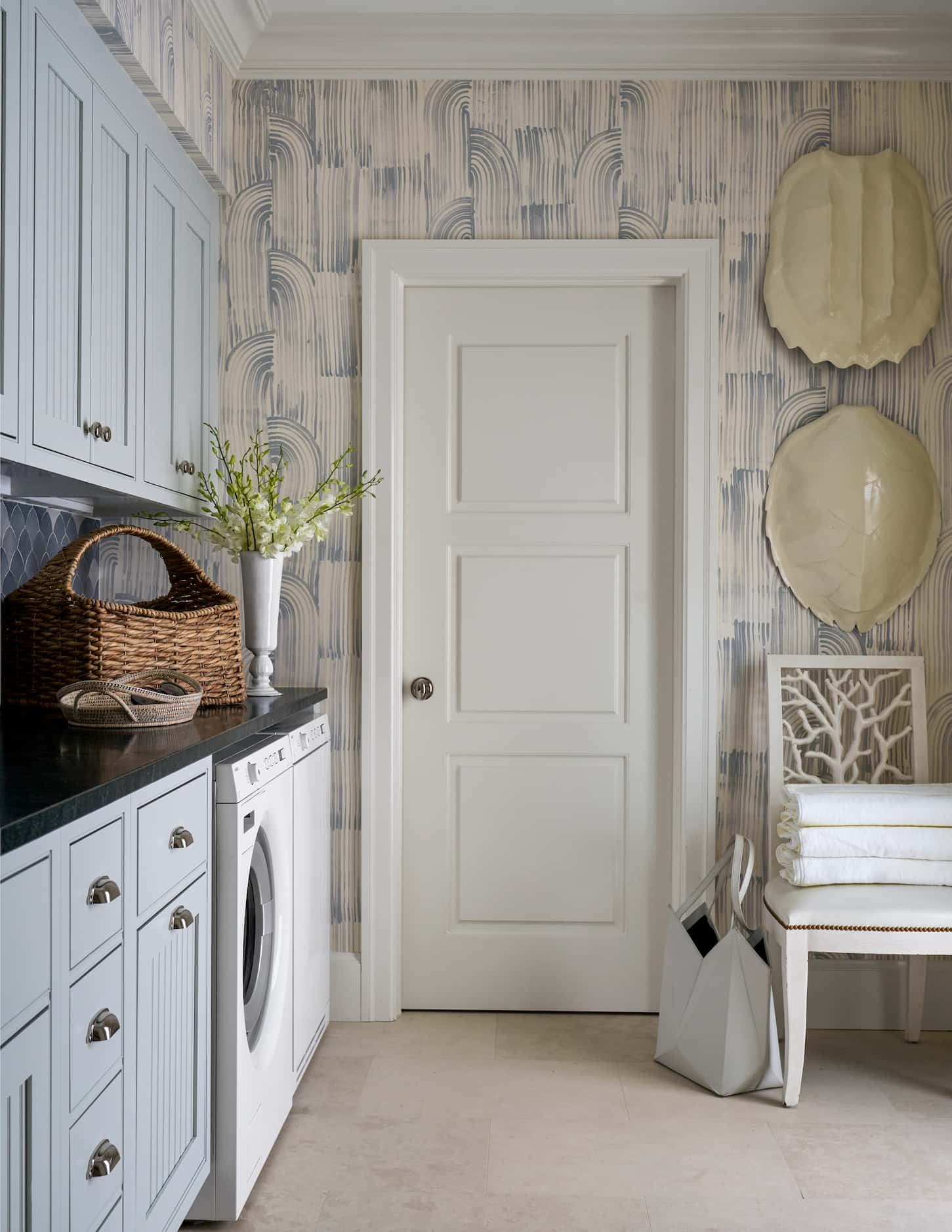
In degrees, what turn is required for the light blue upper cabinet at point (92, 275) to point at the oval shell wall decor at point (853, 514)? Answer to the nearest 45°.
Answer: approximately 45° to its left

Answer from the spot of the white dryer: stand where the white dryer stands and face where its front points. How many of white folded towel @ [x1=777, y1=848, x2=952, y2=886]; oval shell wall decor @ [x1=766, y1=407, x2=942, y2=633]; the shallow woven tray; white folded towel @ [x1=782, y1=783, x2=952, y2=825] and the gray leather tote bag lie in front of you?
4

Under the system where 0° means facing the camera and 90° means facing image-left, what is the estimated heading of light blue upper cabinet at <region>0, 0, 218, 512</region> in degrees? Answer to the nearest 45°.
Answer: approximately 315°

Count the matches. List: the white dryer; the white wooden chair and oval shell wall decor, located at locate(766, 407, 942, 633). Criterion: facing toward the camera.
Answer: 2

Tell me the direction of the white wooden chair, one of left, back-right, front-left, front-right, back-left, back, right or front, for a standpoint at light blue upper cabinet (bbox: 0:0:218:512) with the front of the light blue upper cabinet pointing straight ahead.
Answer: front-left

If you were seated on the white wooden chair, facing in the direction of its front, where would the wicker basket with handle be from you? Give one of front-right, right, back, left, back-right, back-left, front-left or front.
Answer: front-right

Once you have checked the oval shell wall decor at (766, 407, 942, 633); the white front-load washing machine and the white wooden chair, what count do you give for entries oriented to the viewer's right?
1

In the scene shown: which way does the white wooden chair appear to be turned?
toward the camera

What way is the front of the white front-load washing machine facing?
to the viewer's right

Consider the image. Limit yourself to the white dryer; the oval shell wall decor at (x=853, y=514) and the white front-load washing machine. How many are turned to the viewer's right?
2

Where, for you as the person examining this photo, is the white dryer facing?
facing to the right of the viewer

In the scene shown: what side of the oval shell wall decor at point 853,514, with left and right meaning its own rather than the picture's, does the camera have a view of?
front

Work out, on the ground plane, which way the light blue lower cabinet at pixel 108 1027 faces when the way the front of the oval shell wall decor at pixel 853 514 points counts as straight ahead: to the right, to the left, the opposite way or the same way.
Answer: to the left

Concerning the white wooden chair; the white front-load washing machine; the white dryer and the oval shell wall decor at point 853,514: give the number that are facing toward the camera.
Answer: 2

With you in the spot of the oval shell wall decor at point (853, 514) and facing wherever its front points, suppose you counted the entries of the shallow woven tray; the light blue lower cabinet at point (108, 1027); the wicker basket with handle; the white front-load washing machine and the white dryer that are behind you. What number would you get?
0
